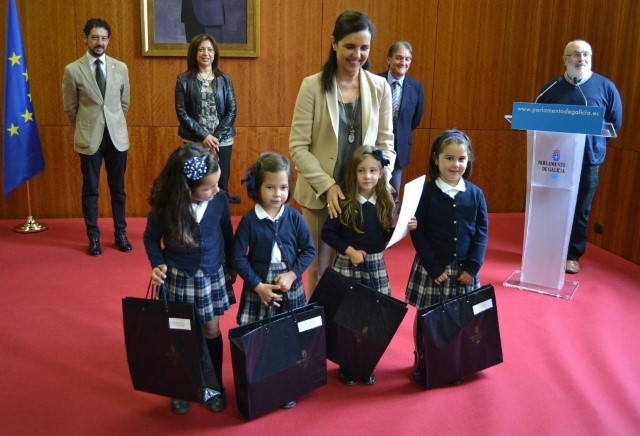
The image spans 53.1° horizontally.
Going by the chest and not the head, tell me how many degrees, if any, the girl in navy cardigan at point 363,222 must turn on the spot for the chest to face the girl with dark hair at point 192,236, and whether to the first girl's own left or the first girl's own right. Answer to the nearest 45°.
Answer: approximately 45° to the first girl's own right

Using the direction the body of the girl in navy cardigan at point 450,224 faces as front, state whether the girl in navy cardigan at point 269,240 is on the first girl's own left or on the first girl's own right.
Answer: on the first girl's own right

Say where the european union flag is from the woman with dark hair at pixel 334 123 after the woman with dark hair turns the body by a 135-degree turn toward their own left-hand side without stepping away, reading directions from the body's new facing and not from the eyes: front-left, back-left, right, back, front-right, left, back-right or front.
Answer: front-left

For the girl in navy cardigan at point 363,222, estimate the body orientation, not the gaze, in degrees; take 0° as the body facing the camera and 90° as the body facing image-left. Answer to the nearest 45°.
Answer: approximately 0°

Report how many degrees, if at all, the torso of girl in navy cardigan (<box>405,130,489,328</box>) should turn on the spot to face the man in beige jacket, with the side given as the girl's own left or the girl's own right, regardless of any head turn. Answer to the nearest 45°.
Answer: approximately 135° to the girl's own right

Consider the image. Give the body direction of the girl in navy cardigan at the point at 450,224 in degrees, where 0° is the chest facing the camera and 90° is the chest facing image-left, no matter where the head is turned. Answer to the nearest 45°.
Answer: approximately 0°

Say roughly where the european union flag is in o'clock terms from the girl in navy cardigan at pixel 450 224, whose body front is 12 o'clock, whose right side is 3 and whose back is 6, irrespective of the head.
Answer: The european union flag is roughly at 4 o'clock from the girl in navy cardigan.
